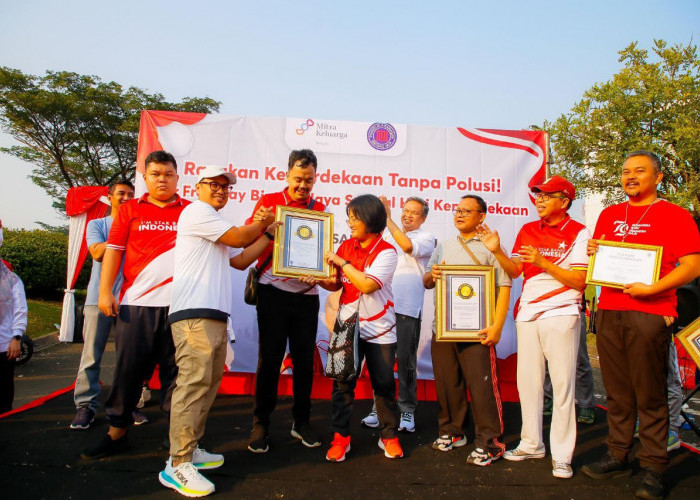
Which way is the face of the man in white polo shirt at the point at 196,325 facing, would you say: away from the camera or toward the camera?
toward the camera

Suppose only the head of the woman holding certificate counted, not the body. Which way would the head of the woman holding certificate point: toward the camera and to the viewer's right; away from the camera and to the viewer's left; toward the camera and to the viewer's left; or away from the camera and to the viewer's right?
toward the camera and to the viewer's left

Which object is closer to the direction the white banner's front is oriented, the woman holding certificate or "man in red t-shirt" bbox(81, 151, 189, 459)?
the woman holding certificate

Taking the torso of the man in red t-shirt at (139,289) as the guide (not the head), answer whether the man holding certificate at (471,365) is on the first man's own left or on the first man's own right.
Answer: on the first man's own left

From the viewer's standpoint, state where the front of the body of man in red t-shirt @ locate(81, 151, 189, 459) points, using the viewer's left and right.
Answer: facing the viewer

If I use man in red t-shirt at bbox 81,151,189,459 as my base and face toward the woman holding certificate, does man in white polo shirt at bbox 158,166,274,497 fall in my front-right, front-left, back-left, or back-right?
front-right

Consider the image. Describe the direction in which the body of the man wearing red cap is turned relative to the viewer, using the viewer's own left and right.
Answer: facing the viewer and to the left of the viewer

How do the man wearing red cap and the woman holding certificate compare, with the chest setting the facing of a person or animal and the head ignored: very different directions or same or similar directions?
same or similar directions

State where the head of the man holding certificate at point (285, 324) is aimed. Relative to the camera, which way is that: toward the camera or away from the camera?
toward the camera

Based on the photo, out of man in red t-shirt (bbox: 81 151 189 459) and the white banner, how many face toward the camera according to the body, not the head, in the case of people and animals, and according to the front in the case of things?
2

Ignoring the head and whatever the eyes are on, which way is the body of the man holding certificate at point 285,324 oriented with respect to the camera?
toward the camera

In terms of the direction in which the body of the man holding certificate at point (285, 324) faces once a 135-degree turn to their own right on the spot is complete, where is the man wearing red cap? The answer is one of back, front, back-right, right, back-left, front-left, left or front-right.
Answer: back-right

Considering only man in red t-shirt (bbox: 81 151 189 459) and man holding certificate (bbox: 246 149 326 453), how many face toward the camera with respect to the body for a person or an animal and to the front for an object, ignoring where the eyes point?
2

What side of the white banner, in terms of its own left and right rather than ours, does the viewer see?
front

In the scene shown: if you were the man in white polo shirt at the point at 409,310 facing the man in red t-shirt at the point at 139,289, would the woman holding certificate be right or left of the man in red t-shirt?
left

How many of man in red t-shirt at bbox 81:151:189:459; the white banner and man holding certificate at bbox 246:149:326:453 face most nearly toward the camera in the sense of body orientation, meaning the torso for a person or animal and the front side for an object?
3

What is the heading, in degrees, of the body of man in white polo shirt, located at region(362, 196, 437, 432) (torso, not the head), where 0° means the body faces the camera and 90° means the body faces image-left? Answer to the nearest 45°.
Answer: approximately 45°

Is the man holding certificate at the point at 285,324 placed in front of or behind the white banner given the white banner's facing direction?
in front
